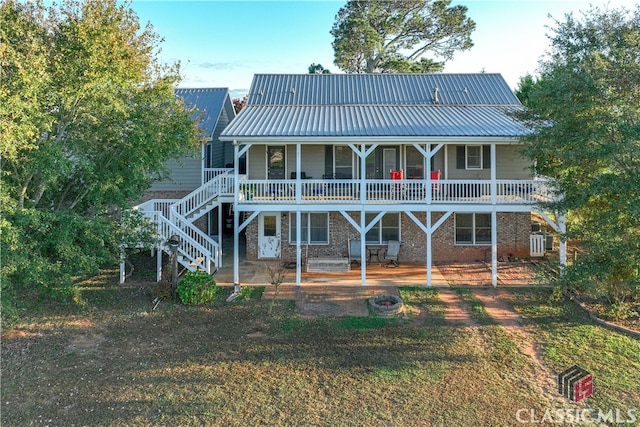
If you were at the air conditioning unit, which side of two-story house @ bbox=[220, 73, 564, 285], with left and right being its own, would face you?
left

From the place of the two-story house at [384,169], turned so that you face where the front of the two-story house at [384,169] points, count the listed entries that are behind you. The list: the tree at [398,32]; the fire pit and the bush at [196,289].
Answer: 1

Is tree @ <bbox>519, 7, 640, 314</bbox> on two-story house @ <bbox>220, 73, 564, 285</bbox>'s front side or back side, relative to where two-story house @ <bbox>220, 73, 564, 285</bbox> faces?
on the front side

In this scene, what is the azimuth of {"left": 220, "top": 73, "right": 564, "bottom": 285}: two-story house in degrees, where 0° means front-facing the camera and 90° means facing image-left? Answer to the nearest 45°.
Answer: approximately 0°

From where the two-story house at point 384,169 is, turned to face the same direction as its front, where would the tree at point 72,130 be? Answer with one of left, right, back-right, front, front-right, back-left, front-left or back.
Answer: front-right

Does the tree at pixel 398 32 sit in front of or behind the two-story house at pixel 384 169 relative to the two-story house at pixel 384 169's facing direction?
behind

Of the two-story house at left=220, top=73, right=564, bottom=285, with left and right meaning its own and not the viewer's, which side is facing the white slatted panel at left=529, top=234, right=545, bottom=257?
left

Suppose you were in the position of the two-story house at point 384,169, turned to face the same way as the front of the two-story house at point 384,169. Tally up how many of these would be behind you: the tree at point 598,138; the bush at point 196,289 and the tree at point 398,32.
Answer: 1

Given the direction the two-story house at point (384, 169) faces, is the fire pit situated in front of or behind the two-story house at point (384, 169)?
in front

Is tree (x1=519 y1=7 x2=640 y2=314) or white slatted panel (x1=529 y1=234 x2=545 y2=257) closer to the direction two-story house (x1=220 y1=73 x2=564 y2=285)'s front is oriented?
the tree

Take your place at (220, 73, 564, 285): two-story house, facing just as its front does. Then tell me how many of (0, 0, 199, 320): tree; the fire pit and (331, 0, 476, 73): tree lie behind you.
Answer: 1
